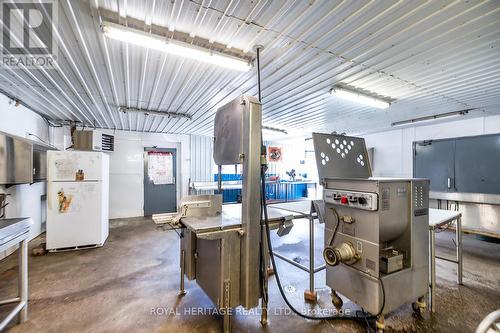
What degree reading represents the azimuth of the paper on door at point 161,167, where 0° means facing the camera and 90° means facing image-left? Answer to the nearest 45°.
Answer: approximately 0°

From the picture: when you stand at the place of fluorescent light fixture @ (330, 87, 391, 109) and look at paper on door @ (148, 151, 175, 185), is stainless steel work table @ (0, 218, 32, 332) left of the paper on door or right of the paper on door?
left

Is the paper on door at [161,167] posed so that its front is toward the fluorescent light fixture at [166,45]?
yes

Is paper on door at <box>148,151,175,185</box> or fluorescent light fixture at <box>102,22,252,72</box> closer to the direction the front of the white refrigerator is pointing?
the fluorescent light fixture

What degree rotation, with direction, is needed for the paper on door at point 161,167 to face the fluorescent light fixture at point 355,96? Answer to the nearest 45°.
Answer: approximately 45° to its left

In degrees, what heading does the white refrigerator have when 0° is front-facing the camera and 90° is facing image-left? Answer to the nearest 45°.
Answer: approximately 0°

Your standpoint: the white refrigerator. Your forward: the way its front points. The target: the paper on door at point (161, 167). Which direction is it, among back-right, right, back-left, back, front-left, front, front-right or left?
back-left

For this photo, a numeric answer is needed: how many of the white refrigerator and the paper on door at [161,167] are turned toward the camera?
2

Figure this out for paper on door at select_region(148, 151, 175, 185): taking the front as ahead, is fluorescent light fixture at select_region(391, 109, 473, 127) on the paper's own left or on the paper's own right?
on the paper's own left
